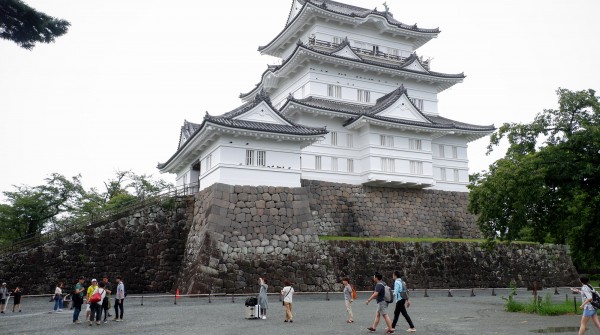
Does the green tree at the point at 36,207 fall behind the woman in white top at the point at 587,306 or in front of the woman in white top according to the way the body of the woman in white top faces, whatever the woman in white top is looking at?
in front

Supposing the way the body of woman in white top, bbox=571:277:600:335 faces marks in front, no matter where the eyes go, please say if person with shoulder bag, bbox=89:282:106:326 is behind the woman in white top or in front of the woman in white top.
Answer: in front

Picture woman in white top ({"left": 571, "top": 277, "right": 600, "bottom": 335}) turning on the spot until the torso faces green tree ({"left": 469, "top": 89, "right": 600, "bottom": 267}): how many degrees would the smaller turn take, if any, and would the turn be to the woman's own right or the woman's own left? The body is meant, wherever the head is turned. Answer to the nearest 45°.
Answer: approximately 90° to the woman's own right

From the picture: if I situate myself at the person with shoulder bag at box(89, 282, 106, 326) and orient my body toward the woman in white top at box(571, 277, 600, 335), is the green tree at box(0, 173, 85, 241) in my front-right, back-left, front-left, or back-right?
back-left

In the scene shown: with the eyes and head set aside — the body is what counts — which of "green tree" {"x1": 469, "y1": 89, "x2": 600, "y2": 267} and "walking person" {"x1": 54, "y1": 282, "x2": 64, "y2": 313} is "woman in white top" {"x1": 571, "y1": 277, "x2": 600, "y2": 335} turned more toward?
the walking person

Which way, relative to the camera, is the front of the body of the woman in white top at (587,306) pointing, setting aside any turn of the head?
to the viewer's left
